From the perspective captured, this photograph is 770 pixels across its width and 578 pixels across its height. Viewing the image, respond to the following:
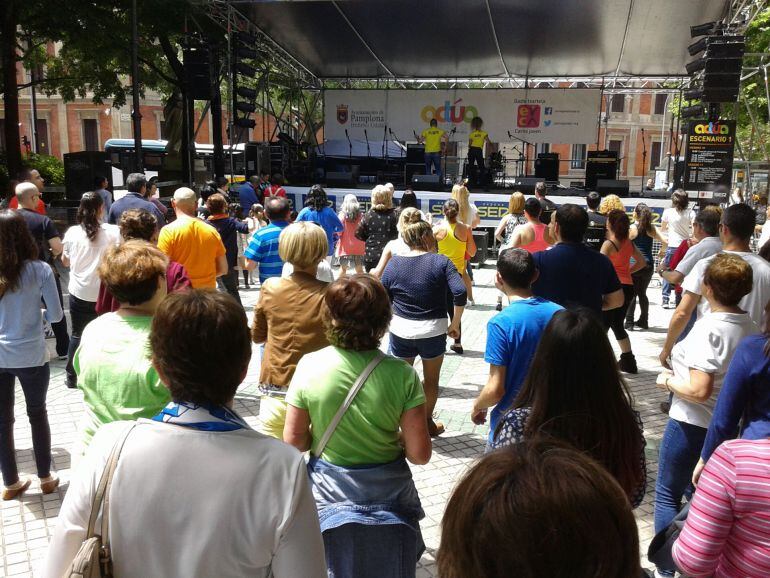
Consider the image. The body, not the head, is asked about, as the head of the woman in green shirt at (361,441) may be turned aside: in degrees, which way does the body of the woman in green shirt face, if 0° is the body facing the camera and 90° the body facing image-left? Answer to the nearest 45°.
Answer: approximately 180°

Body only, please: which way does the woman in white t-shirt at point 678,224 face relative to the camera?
away from the camera

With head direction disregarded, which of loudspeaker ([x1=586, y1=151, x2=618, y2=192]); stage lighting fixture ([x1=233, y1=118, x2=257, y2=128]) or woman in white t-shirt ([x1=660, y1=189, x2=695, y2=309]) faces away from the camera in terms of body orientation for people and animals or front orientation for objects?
the woman in white t-shirt

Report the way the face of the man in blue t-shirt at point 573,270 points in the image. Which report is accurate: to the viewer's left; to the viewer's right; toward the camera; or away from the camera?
away from the camera

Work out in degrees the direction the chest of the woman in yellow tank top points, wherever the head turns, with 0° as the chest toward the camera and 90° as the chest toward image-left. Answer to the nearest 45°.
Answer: approximately 180°

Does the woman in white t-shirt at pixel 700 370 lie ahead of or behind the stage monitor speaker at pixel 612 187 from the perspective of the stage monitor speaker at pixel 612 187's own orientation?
behind

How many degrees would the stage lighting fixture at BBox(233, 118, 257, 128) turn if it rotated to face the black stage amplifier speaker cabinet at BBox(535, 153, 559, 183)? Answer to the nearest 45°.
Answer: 0° — it already faces it

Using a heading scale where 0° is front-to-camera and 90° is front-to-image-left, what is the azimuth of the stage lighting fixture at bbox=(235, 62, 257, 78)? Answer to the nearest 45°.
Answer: approximately 270°

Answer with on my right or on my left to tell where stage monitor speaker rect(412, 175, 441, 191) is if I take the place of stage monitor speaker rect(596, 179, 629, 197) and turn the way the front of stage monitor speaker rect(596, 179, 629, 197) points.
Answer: on my left

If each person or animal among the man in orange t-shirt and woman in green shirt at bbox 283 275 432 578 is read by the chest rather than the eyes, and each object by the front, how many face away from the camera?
2

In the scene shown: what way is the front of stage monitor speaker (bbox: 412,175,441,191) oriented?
away from the camera

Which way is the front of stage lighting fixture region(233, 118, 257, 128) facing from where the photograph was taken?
facing to the right of the viewer

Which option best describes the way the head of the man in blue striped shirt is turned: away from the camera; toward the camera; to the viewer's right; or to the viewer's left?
away from the camera
